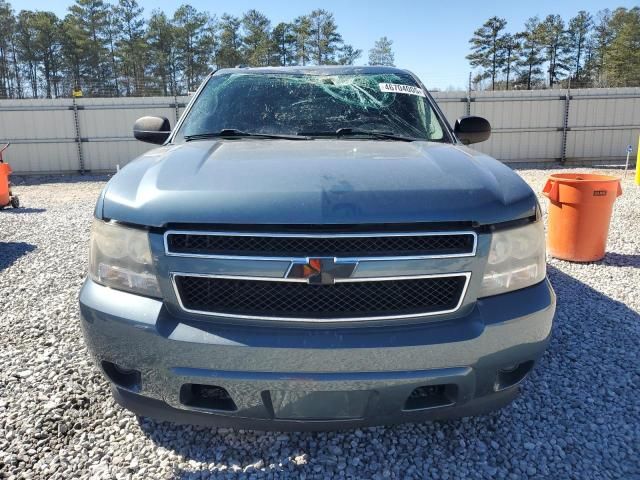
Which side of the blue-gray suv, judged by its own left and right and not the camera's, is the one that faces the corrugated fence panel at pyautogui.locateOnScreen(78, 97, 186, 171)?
back

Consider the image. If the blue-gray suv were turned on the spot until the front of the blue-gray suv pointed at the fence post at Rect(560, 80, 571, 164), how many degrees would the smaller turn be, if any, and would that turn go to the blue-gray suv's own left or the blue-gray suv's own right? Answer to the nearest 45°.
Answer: approximately 135° to the blue-gray suv's own left

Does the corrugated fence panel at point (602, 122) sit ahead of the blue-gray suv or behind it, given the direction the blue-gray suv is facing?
behind

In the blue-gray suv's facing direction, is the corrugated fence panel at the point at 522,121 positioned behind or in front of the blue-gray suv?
behind

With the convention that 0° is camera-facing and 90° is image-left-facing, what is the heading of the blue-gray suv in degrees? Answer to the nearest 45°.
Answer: approximately 0°

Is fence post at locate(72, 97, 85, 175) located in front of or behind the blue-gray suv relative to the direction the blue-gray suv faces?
behind

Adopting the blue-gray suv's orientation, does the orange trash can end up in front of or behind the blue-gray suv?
behind

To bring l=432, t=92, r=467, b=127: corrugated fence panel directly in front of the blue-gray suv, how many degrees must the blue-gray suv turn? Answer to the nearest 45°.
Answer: approximately 180°
